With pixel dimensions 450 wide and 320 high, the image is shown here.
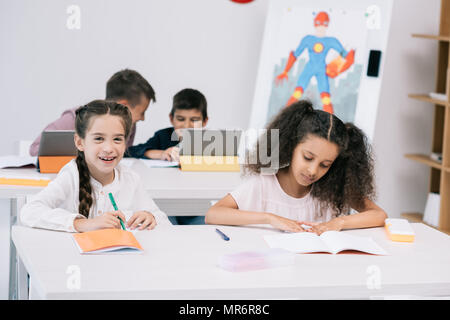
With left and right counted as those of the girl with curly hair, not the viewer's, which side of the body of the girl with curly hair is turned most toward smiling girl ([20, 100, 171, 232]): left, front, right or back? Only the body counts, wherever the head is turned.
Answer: right

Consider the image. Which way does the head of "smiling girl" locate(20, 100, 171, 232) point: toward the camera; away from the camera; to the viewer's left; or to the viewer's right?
toward the camera

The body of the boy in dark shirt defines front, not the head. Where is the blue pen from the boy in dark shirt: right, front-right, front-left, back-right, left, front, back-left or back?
front

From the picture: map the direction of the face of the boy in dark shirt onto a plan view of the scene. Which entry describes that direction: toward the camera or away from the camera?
toward the camera

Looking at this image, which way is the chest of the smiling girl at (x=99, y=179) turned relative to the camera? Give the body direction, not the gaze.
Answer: toward the camera

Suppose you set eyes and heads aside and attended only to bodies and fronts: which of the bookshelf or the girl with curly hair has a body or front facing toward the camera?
the girl with curly hair

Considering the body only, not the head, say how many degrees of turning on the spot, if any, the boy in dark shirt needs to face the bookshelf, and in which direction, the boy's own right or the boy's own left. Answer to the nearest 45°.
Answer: approximately 135° to the boy's own left

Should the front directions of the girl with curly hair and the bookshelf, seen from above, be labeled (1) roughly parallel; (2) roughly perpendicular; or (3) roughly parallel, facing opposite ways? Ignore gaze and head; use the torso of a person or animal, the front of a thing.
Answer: roughly perpendicular

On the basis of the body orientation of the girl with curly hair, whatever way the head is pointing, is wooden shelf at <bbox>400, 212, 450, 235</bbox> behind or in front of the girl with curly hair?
behind

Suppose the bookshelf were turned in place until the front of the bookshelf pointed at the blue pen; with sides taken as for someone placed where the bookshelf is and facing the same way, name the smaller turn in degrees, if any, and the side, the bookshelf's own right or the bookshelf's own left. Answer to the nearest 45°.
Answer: approximately 90° to the bookshelf's own left

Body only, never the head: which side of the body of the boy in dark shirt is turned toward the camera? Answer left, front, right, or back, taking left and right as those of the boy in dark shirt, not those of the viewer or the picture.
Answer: front

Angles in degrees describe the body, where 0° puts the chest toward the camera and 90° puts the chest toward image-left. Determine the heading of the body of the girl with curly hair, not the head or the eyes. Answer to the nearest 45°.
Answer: approximately 0°

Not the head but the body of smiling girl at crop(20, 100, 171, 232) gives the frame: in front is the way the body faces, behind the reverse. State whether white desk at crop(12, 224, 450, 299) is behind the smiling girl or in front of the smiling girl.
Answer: in front

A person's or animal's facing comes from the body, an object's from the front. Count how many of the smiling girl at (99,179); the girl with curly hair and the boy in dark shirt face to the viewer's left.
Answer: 0

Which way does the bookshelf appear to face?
to the viewer's left
